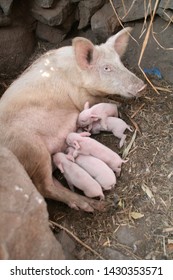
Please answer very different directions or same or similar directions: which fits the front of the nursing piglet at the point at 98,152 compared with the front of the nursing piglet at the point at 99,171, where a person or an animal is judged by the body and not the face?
same or similar directions

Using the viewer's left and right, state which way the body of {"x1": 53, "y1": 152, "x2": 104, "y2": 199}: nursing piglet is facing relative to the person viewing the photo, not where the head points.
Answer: facing away from the viewer and to the left of the viewer

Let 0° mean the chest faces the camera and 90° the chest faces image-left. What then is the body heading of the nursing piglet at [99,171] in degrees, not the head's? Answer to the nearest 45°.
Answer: approximately 135°

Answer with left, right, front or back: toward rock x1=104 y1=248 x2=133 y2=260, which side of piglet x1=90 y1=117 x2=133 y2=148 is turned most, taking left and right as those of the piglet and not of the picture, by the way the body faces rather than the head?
left

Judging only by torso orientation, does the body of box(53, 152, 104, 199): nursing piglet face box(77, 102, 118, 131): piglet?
no

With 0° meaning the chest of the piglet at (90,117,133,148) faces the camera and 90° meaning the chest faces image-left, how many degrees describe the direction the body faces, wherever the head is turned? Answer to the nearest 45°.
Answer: approximately 90°

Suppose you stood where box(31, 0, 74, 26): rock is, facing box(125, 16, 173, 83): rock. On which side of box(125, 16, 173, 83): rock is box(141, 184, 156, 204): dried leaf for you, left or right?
right

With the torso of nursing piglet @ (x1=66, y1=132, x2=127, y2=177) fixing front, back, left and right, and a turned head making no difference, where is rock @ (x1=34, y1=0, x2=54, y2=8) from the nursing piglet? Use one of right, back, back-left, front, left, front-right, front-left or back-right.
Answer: front-right

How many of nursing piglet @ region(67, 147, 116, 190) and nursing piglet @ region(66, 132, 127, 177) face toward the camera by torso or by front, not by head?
0

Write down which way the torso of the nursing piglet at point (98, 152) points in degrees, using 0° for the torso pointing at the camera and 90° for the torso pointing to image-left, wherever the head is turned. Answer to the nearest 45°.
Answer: approximately 135°

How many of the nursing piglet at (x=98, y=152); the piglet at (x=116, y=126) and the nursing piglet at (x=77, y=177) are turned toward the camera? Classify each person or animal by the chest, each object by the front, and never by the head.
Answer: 0

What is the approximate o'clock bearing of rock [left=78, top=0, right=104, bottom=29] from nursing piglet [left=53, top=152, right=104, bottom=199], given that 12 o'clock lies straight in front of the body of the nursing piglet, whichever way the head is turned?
The rock is roughly at 2 o'clock from the nursing piglet.

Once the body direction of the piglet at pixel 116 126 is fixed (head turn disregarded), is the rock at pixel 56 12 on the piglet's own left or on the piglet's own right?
on the piglet's own right
